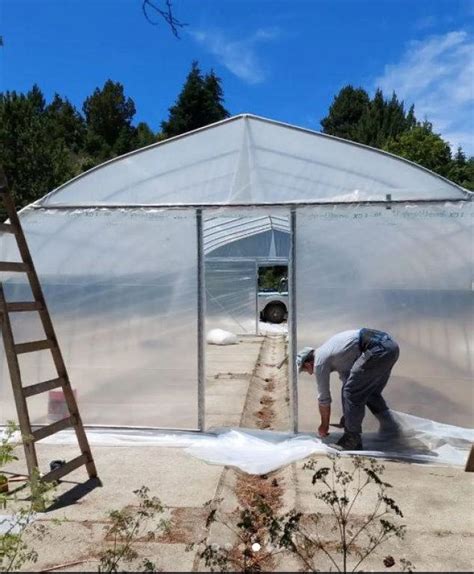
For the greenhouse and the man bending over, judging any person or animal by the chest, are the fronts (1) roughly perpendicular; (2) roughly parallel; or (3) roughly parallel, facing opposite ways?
roughly perpendicular

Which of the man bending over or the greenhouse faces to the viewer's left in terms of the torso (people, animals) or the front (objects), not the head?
the man bending over

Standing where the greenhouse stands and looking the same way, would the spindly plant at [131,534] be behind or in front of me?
in front

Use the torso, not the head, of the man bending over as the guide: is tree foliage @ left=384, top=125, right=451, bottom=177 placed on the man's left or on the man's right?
on the man's right

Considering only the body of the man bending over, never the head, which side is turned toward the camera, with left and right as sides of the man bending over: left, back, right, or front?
left

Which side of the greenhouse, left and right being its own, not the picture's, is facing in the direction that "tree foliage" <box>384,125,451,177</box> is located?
back

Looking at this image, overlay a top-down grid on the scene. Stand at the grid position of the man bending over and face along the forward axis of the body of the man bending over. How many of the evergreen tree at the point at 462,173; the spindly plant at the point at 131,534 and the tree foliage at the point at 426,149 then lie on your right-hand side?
2

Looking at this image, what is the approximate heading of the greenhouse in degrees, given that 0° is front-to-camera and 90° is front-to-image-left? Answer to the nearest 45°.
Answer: approximately 0°

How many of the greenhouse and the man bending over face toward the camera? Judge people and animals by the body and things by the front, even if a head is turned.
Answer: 1

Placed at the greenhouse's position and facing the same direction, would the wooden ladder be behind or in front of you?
in front

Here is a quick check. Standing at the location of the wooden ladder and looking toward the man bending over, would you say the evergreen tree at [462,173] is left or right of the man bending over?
left

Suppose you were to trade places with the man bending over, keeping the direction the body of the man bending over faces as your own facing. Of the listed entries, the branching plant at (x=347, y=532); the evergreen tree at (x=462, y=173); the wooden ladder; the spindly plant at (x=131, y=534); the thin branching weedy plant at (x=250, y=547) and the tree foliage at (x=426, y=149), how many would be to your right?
2

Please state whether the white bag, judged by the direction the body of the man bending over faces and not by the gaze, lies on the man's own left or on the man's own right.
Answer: on the man's own right

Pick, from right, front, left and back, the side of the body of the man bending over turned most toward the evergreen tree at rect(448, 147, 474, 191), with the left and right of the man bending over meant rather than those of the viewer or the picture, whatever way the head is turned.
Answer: right

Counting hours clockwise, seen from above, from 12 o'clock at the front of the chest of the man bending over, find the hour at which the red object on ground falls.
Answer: The red object on ground is roughly at 12 o'clock from the man bending over.
